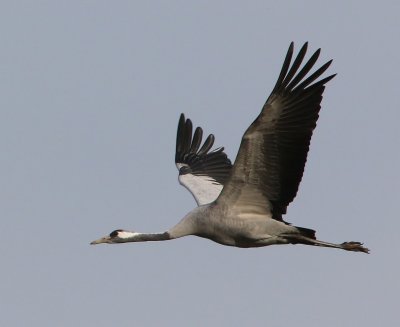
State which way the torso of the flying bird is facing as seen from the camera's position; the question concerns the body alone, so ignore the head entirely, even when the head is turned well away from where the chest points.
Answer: to the viewer's left
